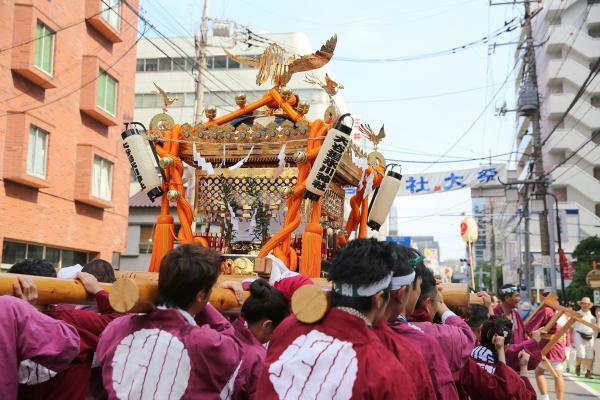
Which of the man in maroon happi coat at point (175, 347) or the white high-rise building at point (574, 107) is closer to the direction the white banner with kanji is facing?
the man in maroon happi coat

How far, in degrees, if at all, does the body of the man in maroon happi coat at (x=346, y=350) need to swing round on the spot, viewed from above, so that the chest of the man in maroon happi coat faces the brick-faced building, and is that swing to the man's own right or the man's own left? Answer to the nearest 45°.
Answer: approximately 90° to the man's own left

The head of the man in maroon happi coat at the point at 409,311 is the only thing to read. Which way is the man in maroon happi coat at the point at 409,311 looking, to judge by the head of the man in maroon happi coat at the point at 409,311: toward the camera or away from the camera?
away from the camera

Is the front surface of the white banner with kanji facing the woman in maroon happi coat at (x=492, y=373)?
yes

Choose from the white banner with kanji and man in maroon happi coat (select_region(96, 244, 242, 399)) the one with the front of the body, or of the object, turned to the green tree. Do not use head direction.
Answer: the man in maroon happi coat

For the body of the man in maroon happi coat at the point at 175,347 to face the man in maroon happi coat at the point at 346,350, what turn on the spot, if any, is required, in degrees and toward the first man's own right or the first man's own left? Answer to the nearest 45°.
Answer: approximately 90° to the first man's own right

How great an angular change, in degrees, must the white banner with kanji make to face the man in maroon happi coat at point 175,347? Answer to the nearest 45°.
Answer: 0° — it already faces them

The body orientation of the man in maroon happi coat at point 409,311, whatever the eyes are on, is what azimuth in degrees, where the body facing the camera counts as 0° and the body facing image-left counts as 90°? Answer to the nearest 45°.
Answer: approximately 225°

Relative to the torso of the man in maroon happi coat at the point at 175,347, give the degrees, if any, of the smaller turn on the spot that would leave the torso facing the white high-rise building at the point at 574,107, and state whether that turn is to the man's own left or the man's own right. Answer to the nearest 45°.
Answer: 0° — they already face it
